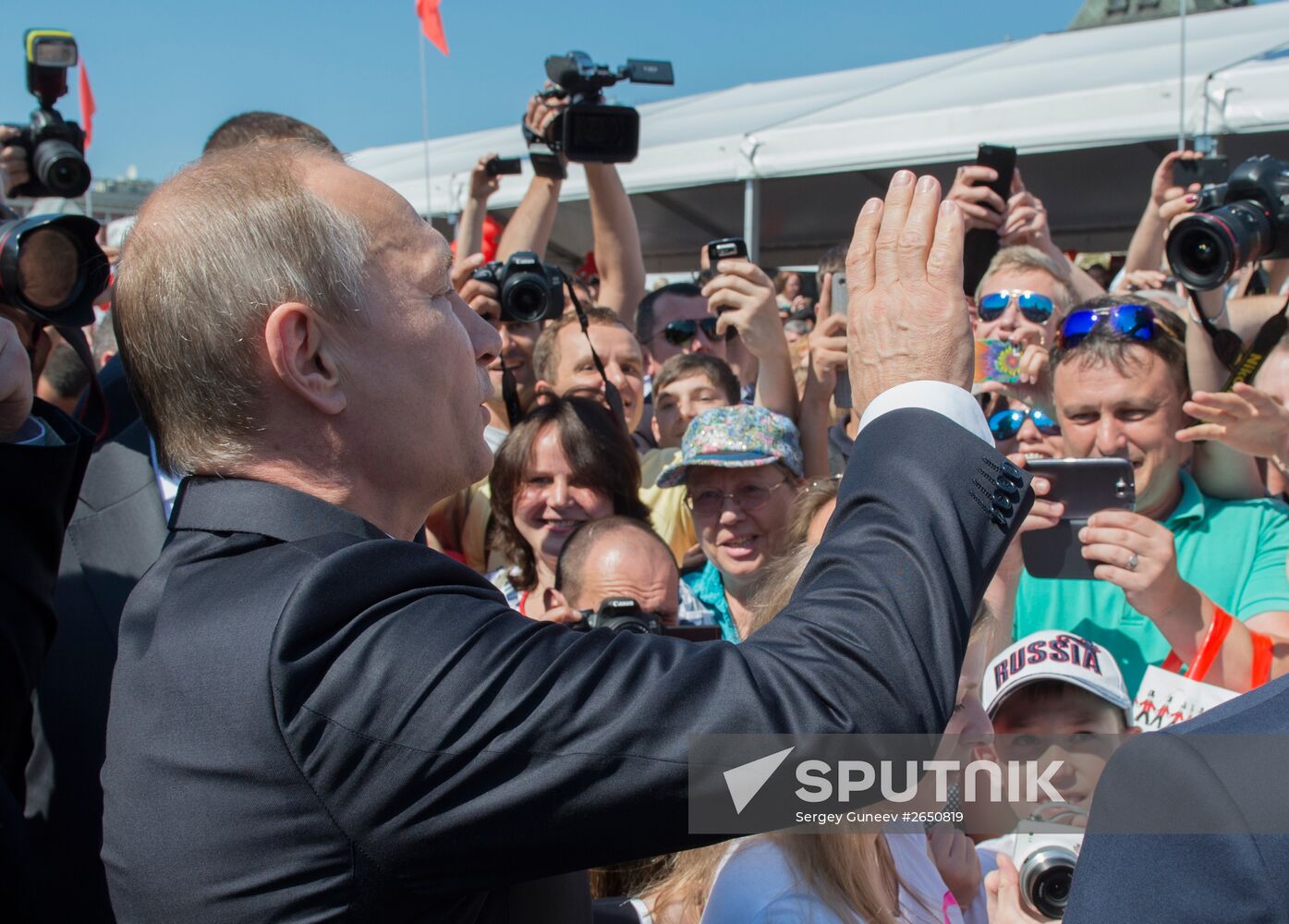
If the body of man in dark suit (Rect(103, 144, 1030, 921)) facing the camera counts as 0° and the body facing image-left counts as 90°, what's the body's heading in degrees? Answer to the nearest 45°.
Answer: approximately 225°

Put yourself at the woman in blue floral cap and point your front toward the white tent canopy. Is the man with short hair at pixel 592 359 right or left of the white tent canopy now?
left

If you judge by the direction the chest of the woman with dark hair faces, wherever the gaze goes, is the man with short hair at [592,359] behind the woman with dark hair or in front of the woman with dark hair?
behind

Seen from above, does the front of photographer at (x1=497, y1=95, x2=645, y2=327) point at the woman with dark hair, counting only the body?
yes

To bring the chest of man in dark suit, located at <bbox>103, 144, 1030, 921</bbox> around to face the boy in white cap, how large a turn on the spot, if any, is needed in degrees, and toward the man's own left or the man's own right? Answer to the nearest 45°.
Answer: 0° — they already face them

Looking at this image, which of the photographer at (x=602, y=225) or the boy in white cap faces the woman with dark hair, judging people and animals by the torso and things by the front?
the photographer
